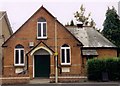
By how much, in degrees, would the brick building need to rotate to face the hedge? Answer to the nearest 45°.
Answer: approximately 45° to its left

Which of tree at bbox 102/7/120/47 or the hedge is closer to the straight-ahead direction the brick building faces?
the hedge

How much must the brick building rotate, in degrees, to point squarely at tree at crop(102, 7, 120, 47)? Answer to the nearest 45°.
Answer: approximately 135° to its left

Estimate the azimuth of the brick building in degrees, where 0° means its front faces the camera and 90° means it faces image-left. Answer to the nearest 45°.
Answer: approximately 0°
